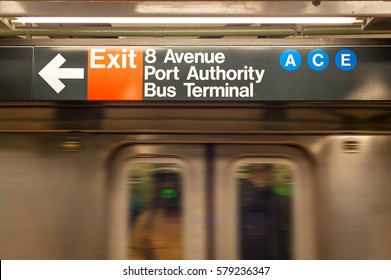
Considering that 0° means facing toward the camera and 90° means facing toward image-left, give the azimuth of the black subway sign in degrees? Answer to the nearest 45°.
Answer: approximately 0°
